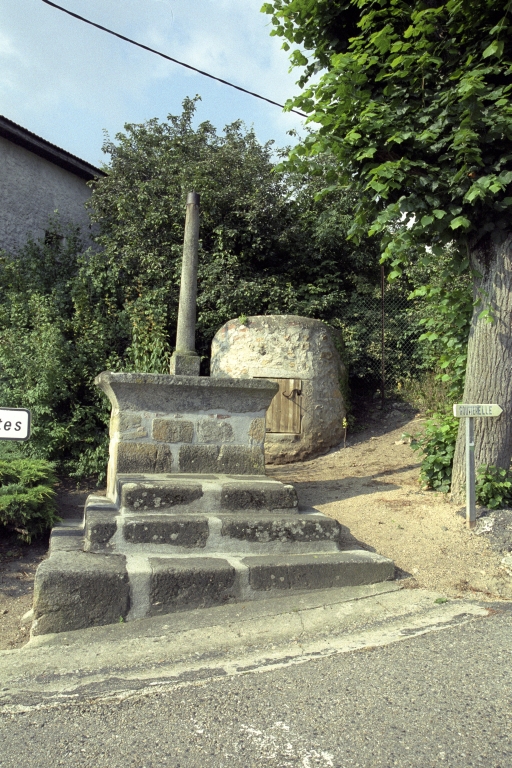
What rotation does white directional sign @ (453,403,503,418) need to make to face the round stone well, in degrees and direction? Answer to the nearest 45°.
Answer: approximately 135° to its right

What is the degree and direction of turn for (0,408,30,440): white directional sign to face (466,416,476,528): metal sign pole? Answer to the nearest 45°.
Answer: approximately 90° to its left

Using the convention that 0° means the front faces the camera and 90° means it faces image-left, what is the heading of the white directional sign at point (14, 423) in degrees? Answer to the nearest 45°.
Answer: approximately 0°

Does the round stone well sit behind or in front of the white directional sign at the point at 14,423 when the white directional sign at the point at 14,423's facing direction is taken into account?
behind

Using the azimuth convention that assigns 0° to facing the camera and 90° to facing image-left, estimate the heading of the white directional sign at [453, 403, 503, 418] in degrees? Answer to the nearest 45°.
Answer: approximately 0°

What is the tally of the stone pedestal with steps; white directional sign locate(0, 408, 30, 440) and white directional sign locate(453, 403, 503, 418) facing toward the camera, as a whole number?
3

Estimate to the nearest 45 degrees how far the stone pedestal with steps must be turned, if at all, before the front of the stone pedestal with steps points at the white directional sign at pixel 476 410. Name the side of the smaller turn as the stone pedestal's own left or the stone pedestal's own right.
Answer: approximately 90° to the stone pedestal's own left
